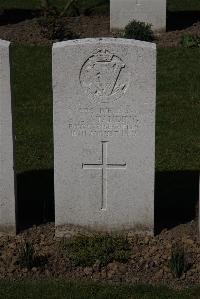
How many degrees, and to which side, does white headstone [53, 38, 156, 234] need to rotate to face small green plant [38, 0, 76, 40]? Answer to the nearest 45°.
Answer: approximately 180°

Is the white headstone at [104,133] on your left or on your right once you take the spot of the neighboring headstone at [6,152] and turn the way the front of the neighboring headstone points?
on your left

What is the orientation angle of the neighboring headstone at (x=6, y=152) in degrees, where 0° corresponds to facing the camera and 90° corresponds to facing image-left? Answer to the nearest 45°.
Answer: approximately 0°

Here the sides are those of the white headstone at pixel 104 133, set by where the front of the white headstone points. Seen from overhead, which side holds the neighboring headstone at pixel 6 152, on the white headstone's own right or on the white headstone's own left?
on the white headstone's own right

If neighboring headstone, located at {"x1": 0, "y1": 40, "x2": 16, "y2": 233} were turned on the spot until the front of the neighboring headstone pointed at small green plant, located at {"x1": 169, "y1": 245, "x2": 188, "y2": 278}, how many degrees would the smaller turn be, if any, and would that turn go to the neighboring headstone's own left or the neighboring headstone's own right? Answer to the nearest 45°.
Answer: approximately 45° to the neighboring headstone's own left

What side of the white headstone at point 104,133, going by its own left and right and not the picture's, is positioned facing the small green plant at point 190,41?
back

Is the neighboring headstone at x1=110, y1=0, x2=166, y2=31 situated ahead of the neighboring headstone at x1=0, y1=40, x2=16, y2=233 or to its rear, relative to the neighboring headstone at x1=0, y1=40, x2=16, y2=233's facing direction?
to the rear

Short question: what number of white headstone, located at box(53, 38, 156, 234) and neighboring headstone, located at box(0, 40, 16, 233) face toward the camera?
2

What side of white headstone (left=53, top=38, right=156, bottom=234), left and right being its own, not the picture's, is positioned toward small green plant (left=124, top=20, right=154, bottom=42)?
back

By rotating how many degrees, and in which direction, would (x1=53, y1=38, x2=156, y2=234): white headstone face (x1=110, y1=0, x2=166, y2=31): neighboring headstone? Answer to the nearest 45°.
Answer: approximately 180°
